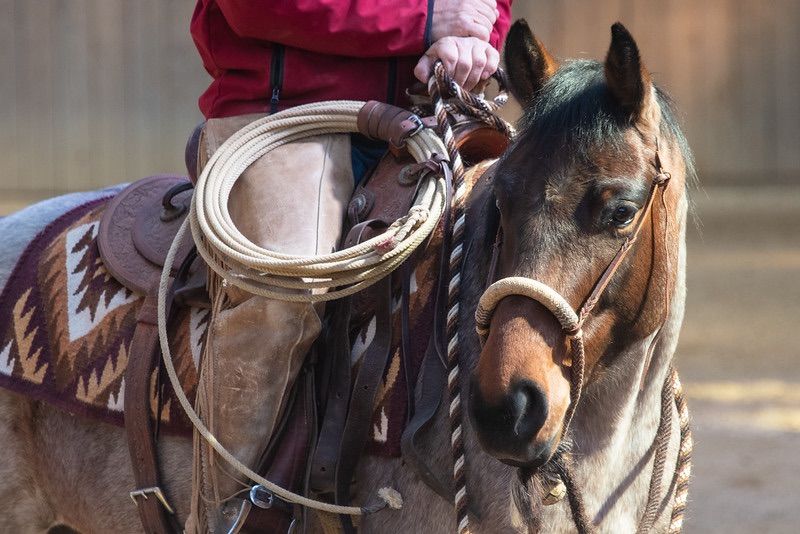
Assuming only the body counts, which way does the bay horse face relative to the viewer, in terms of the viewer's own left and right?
facing the viewer and to the right of the viewer
